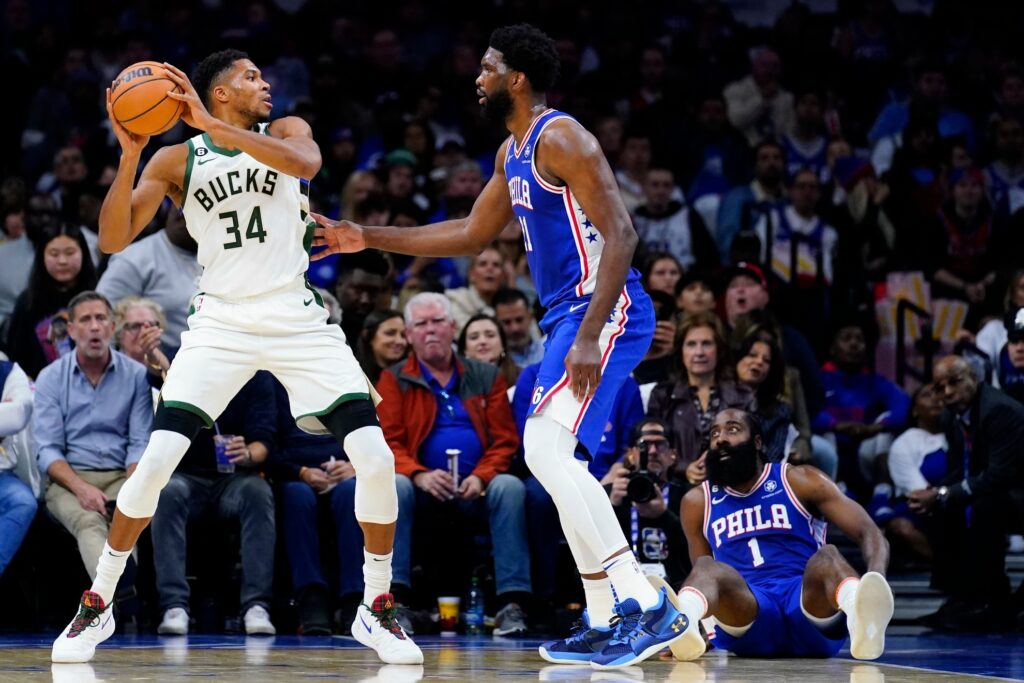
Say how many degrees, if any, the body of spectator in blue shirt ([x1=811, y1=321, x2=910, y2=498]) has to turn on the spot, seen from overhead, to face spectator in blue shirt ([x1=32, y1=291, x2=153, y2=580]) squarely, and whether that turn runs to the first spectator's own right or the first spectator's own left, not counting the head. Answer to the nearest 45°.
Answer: approximately 45° to the first spectator's own right

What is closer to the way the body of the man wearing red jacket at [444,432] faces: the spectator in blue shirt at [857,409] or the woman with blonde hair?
the woman with blonde hair

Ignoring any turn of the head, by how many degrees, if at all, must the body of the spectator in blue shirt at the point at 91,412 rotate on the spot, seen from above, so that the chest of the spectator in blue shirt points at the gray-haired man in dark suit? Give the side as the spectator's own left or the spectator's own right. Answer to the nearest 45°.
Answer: approximately 90° to the spectator's own left

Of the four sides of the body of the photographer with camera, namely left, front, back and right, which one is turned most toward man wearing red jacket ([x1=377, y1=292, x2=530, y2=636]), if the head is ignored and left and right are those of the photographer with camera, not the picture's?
right

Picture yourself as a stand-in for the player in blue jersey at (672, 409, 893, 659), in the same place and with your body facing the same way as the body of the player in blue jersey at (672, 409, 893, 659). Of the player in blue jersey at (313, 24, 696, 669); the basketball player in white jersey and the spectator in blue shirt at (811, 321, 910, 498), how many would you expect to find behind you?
1

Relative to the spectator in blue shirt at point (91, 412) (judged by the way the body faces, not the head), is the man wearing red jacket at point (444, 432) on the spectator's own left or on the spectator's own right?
on the spectator's own left
